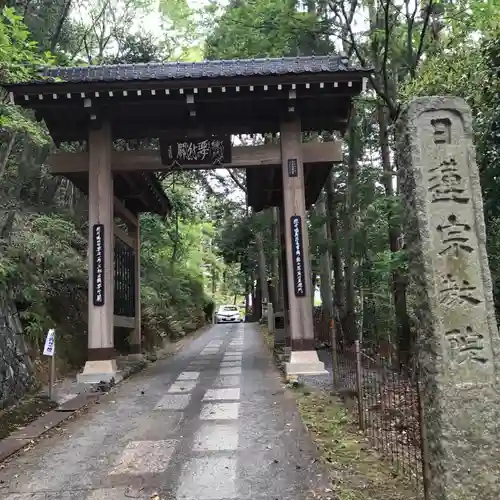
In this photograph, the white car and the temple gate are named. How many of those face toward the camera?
2

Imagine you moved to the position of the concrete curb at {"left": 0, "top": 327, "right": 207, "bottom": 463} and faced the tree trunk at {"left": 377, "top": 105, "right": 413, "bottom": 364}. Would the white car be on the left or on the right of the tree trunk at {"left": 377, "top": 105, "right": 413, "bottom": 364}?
left

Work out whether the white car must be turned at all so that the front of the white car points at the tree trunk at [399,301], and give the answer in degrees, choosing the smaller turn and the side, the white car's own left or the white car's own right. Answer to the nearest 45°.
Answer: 0° — it already faces it

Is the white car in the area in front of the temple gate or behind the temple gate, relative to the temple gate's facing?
behind

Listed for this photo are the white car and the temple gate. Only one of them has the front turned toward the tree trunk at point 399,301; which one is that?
the white car

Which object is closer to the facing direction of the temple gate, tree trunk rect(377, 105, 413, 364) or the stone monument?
the stone monument

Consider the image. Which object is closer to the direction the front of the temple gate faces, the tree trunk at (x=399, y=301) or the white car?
the tree trunk

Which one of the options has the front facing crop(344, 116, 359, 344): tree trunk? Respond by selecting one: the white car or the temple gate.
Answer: the white car

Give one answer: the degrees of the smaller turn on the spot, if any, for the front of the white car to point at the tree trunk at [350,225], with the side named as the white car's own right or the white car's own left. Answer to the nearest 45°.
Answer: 0° — it already faces it

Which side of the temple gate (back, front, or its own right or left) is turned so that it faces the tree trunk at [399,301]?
left

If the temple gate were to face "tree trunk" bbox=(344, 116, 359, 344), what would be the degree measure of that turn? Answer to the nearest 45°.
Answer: approximately 135° to its left

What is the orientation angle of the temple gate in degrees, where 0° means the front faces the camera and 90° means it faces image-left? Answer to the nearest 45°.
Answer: approximately 0°
